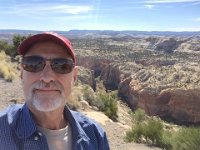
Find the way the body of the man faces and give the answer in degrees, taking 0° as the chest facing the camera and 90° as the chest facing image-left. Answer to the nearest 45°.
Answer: approximately 0°

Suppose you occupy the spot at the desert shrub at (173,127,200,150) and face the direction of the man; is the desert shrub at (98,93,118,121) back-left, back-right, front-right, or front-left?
back-right

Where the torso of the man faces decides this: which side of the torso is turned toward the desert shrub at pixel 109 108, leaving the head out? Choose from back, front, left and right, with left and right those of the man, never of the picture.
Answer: back

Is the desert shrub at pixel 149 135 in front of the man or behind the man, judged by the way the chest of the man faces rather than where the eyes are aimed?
behind

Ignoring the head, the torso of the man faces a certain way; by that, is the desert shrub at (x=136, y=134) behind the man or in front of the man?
behind

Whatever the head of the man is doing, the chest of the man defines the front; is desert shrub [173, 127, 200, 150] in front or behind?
behind
